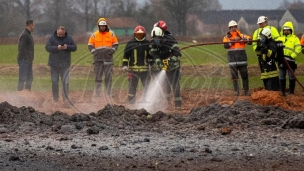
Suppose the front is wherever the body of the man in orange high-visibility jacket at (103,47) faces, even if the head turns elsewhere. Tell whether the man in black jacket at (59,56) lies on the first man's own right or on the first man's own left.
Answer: on the first man's own right

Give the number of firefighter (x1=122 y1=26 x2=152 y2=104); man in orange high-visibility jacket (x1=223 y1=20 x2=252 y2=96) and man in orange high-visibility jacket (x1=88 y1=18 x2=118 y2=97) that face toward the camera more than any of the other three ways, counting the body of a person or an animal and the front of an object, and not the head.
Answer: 3

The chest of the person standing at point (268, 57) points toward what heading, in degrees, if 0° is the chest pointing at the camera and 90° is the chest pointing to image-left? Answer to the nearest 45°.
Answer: approximately 45°

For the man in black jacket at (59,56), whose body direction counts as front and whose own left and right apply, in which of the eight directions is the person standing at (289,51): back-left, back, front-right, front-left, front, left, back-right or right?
left

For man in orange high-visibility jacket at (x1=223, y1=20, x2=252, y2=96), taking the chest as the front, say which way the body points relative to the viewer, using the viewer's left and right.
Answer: facing the viewer

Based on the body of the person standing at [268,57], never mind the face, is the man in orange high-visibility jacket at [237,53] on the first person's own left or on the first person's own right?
on the first person's own right

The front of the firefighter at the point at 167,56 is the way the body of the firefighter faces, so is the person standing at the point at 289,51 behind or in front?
behind

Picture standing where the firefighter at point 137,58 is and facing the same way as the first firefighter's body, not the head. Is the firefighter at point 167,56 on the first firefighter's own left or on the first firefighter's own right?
on the first firefighter's own left

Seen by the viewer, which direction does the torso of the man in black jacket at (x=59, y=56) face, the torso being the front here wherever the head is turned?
toward the camera
